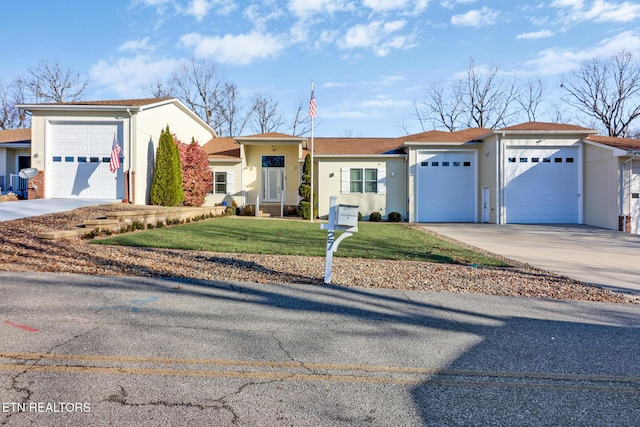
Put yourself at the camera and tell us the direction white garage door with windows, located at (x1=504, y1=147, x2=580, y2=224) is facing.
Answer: facing the viewer

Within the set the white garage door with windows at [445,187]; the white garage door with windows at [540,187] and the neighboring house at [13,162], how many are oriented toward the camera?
3

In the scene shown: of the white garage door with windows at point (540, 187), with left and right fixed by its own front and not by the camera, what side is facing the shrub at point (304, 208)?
right

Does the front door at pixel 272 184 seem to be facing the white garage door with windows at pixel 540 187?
no

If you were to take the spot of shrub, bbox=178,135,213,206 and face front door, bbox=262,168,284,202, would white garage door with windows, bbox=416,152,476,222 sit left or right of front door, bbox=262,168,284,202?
right

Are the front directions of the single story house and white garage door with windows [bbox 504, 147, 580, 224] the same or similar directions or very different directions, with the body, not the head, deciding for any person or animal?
same or similar directions

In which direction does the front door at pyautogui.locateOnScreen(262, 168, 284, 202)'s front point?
toward the camera

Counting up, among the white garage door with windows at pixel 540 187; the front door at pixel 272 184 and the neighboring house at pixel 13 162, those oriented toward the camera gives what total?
3

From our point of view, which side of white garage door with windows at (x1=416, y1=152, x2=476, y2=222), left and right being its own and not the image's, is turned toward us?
front

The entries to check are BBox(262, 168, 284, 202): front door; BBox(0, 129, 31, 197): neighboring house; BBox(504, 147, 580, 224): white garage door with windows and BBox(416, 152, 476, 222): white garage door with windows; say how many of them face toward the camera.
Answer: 4

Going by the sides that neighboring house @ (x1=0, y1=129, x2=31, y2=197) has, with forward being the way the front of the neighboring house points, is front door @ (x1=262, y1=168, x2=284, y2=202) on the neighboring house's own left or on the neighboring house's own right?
on the neighboring house's own left

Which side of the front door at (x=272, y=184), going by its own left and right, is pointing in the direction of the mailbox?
front

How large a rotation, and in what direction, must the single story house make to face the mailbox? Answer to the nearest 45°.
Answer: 0° — it already faces it

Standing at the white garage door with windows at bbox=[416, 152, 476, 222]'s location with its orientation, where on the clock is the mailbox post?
The mailbox post is roughly at 12 o'clock from the white garage door with windows.

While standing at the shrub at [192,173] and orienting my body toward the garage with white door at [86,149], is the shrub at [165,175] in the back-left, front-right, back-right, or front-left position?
front-left

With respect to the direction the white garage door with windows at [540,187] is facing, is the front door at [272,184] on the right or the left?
on its right
